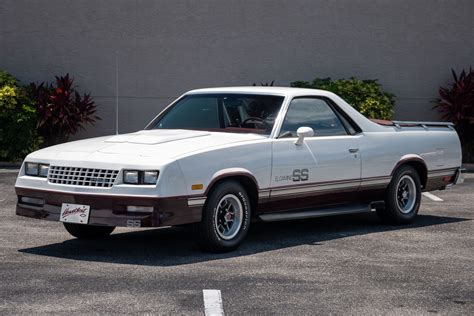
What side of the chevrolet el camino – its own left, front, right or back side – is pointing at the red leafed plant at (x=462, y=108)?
back

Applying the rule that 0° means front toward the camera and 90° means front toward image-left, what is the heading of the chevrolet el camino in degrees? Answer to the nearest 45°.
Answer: approximately 45°

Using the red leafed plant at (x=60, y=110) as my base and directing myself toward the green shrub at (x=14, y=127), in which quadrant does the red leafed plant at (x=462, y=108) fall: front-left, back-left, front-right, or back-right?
back-left

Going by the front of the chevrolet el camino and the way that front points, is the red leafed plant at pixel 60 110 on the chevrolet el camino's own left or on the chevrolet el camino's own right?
on the chevrolet el camino's own right

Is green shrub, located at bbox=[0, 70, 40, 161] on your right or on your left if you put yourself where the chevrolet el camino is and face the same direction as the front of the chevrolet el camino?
on your right
